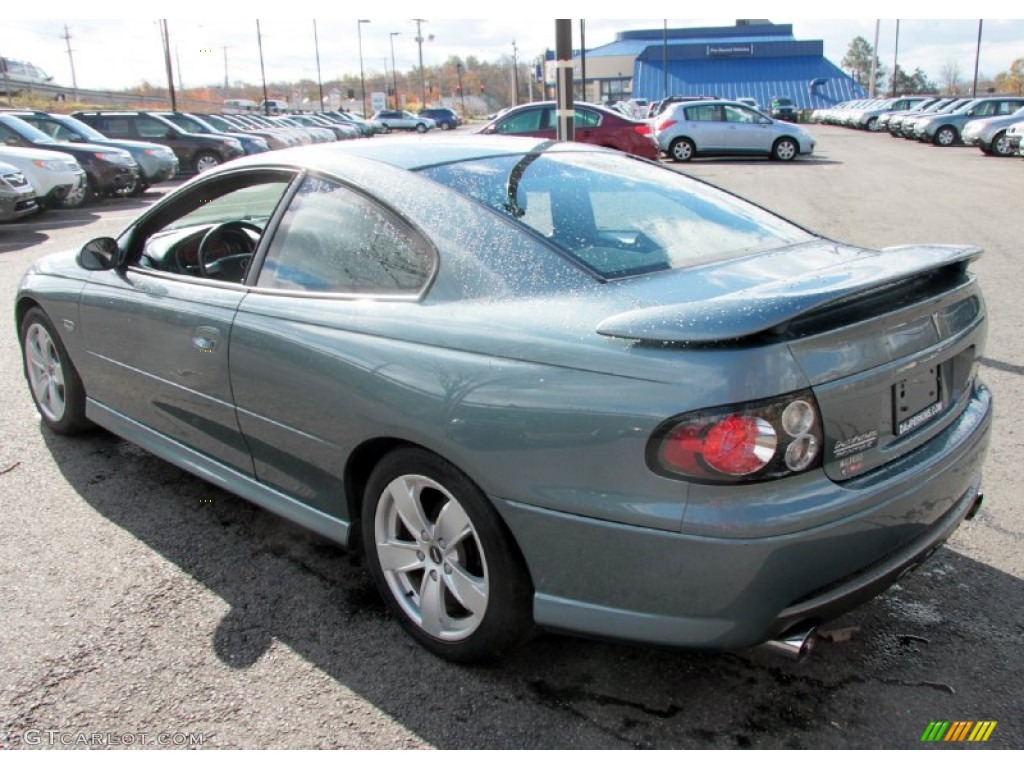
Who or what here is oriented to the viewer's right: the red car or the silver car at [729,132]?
the silver car

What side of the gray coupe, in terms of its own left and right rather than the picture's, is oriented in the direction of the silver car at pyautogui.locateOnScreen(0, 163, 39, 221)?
front

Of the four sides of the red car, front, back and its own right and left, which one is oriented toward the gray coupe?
left

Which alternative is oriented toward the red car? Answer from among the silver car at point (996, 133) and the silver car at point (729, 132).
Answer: the silver car at point (996, 133)

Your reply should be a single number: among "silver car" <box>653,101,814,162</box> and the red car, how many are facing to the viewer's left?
1

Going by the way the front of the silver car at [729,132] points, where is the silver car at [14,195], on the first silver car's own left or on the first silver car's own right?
on the first silver car's own right

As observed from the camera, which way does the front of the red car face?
facing to the left of the viewer

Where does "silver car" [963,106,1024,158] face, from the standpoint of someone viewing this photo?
facing the viewer and to the left of the viewer

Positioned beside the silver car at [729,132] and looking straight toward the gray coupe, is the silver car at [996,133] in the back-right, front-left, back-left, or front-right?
back-left

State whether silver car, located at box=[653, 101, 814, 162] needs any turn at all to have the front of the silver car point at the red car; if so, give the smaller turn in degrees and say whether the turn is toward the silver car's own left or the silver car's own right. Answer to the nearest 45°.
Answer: approximately 135° to the silver car's own right

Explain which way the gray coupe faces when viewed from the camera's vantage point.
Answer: facing away from the viewer and to the left of the viewer

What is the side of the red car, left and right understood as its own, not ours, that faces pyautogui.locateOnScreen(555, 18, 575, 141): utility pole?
left

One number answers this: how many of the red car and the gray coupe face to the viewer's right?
0

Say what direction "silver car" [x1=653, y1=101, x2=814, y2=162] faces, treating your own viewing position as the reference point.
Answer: facing to the right of the viewer

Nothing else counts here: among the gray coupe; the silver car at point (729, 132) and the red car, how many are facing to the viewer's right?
1

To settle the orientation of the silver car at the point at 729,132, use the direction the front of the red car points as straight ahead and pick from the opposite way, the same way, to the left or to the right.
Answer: the opposite way
